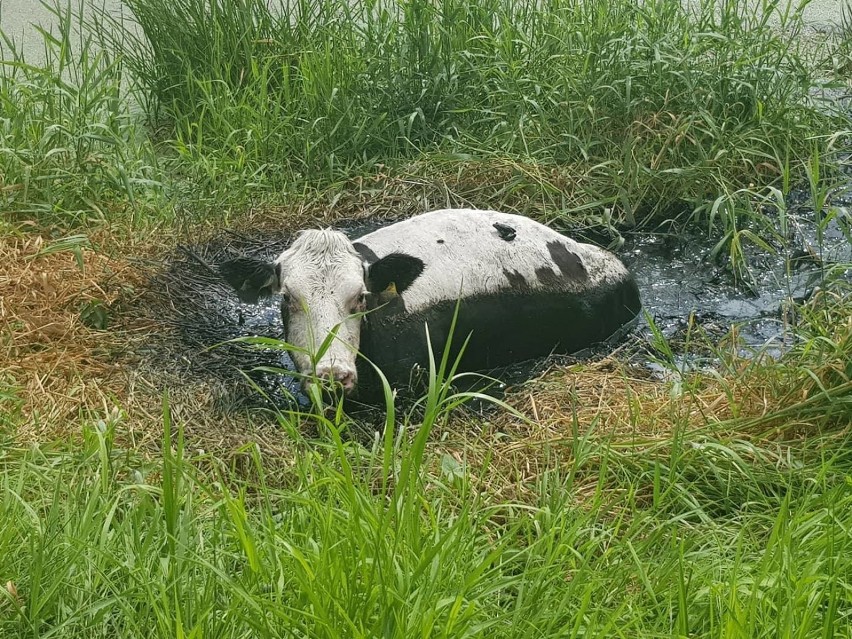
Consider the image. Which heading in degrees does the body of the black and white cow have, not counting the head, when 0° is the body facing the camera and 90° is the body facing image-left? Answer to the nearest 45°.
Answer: approximately 45°
